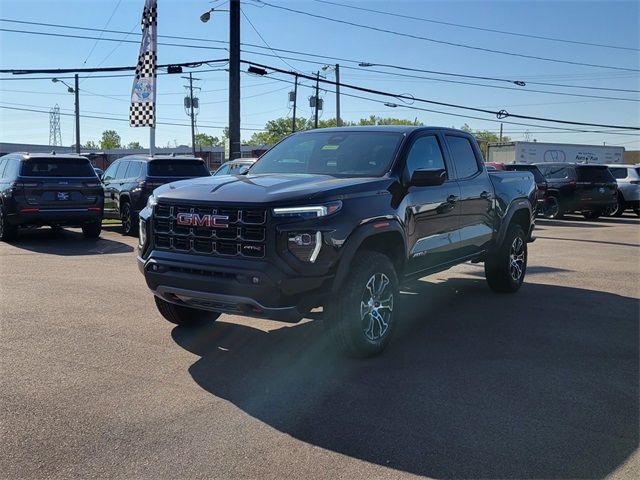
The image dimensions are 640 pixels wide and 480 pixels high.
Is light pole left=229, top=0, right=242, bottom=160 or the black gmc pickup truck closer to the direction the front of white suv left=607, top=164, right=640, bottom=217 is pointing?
the light pole

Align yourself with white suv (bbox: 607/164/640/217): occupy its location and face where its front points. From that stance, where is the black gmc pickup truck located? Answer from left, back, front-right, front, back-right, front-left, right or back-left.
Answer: back-left

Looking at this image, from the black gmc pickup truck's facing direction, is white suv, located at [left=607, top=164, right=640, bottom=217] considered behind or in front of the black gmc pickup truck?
behind

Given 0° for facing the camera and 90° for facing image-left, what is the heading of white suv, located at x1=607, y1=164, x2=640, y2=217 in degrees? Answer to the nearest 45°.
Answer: approximately 135°

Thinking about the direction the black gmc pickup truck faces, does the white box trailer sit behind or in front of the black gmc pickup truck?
behind

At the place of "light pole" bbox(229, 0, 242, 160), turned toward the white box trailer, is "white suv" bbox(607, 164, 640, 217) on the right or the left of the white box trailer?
right

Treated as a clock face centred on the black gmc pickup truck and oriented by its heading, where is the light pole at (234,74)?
The light pole is roughly at 4 o'clock from the black gmc pickup truck.

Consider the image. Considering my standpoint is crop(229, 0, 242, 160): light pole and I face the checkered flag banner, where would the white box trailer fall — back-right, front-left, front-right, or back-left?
back-right
